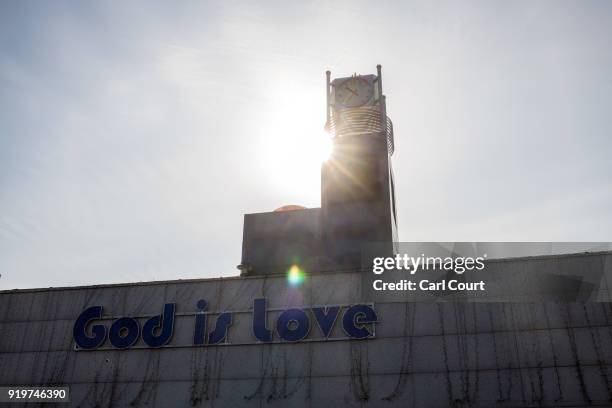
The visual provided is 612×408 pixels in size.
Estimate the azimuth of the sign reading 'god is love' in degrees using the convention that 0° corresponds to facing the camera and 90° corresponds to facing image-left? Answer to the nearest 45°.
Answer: approximately 0°
